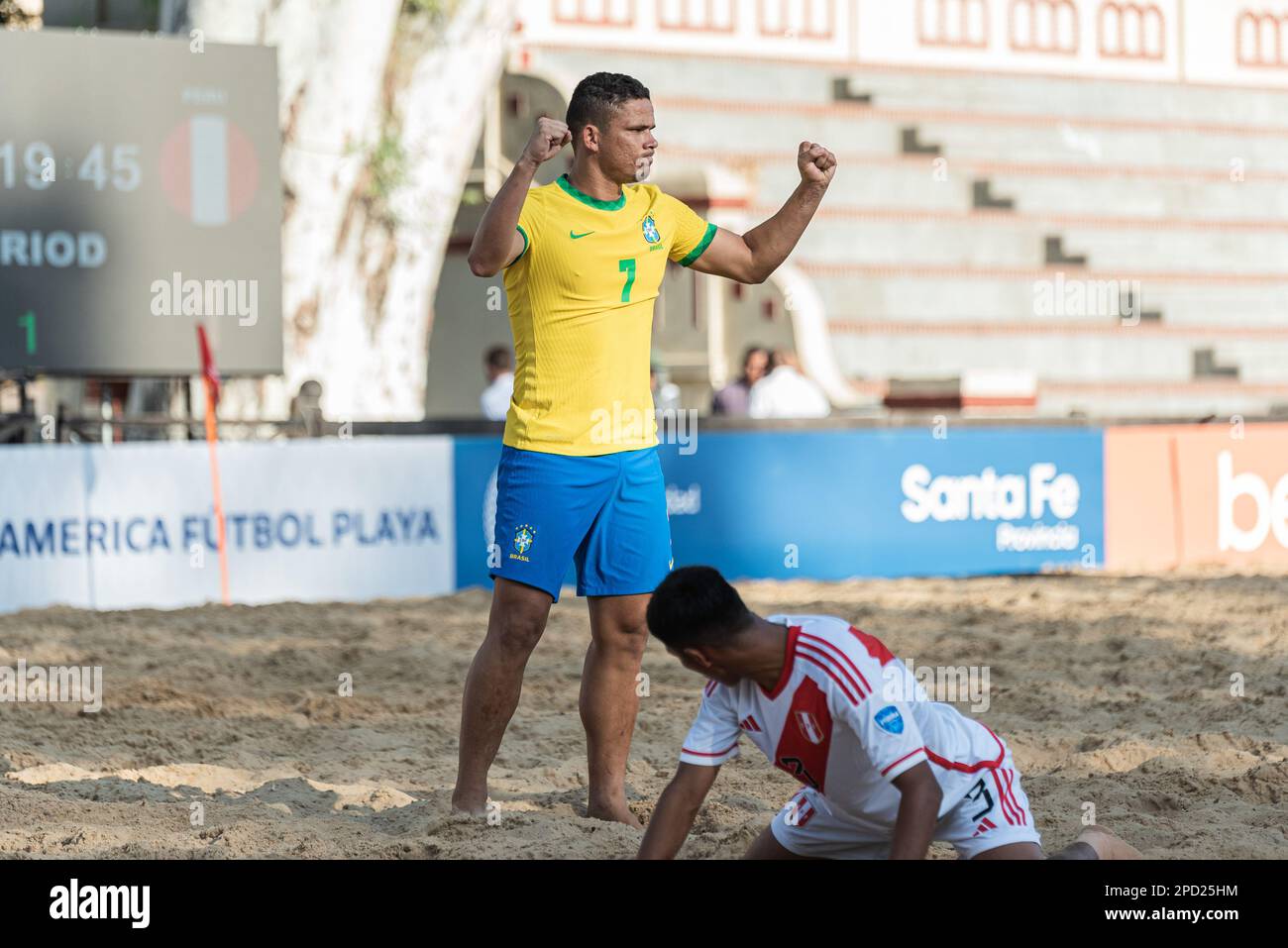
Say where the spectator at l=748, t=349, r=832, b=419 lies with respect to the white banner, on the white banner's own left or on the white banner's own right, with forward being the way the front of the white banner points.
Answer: on the white banner's own left

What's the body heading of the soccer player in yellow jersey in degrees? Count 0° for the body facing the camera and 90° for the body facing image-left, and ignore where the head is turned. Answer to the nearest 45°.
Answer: approximately 315°

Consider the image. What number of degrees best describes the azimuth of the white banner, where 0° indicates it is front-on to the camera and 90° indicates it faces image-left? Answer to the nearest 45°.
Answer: approximately 0°

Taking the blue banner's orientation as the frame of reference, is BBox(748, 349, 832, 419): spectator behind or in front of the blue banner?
behind

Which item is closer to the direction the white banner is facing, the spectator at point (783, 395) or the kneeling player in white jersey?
the kneeling player in white jersey

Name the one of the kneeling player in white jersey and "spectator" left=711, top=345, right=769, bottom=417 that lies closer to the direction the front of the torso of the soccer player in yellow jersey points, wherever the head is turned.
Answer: the kneeling player in white jersey

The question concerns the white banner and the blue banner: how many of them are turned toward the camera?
2

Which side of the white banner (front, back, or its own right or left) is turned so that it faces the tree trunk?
back

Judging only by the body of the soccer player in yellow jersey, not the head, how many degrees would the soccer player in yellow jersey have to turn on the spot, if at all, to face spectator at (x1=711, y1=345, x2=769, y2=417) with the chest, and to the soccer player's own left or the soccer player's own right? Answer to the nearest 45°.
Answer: approximately 135° to the soccer player's own left

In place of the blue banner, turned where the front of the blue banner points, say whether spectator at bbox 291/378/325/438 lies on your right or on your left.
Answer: on your right
